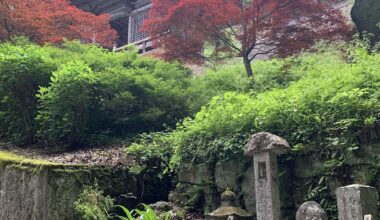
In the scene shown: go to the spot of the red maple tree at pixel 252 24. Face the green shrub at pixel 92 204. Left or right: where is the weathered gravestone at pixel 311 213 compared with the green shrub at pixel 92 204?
left

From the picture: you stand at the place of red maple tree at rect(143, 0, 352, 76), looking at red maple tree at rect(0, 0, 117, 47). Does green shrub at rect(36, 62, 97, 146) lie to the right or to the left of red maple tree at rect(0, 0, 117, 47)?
left

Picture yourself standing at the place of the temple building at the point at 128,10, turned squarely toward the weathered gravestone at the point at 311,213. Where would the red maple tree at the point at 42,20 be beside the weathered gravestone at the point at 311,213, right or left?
right

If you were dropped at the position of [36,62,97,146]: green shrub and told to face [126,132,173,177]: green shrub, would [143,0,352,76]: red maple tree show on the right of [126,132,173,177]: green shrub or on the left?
left
